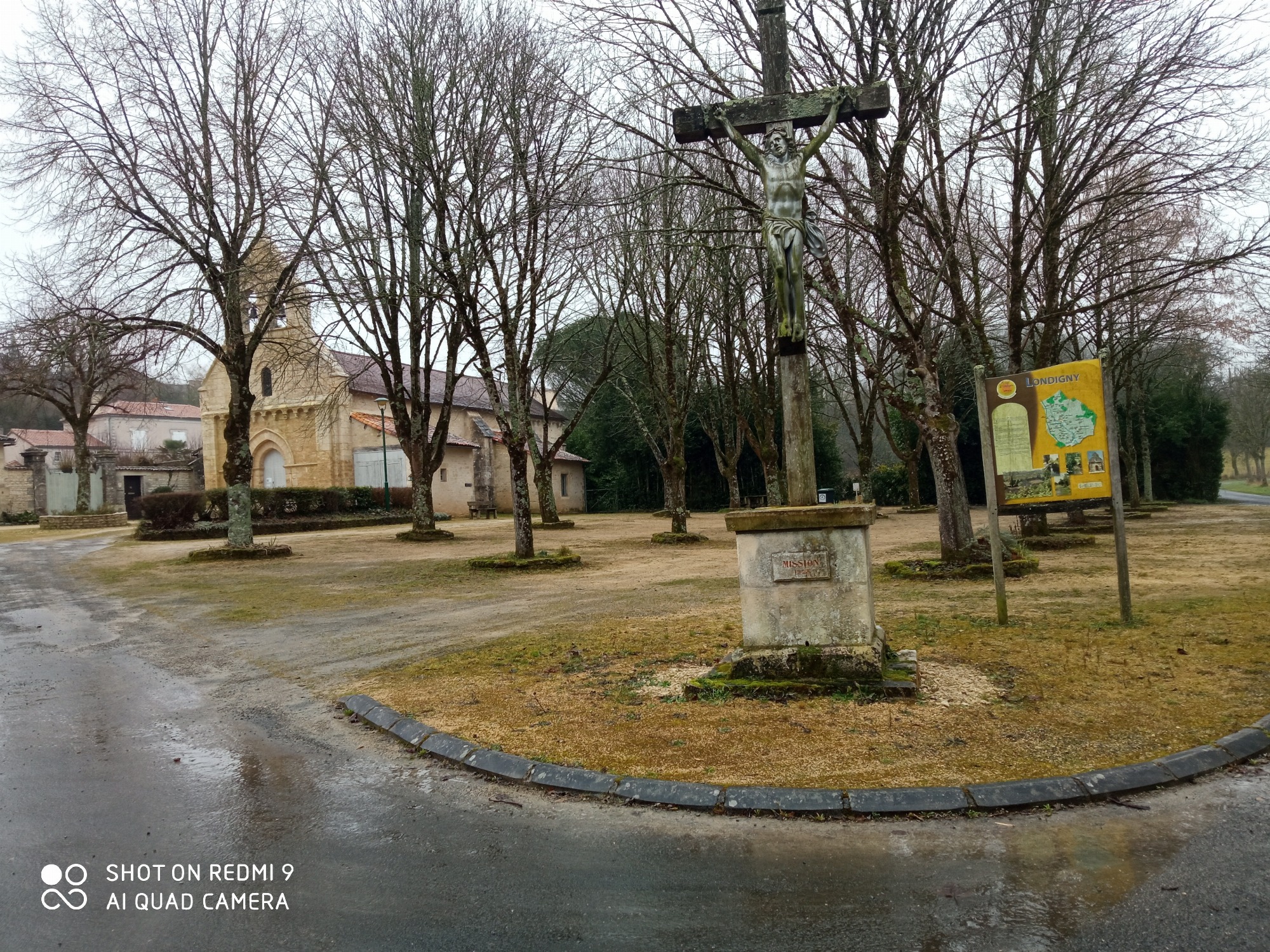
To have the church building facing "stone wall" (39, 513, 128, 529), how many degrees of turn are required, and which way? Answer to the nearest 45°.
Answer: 0° — it already faces it

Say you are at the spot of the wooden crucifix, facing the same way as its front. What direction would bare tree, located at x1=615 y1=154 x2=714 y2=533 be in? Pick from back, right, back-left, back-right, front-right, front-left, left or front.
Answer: back

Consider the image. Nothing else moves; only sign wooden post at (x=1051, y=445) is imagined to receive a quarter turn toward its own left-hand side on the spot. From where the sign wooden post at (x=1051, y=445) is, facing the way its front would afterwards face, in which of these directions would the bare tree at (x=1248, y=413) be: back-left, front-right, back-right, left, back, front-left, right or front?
left

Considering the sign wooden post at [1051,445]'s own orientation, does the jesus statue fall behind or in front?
in front

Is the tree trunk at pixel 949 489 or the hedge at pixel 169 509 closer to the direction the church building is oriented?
the hedge

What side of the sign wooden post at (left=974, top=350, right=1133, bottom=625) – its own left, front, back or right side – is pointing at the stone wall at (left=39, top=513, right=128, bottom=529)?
right

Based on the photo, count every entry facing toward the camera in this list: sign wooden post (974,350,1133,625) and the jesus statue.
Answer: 2

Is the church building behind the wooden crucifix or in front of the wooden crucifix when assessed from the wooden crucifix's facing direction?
behind

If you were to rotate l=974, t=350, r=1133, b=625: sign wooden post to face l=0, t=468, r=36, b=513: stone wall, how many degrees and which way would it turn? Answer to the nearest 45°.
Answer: approximately 90° to its right

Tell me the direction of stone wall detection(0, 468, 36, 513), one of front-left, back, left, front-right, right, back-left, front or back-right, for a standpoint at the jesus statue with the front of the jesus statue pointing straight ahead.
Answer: back-right
